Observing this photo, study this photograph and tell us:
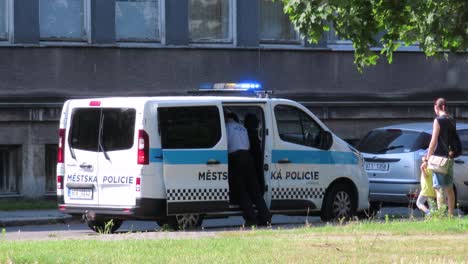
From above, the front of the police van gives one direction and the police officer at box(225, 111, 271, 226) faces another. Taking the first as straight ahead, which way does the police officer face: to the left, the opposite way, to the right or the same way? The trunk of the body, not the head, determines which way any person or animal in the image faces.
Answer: to the left

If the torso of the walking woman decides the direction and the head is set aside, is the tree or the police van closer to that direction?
the police van

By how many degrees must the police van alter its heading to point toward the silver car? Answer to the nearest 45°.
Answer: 0° — it already faces it

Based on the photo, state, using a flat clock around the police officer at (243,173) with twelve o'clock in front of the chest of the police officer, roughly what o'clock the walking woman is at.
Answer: The walking woman is roughly at 4 o'clock from the police officer.

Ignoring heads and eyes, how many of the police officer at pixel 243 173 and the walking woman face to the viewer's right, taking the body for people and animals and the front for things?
0

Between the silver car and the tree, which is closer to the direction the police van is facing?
the silver car

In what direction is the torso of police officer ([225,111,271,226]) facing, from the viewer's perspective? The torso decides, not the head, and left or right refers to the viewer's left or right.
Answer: facing away from the viewer and to the left of the viewer

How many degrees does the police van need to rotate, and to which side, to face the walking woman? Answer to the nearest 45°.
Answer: approximately 45° to its right

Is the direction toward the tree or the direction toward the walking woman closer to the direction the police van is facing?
the walking woman

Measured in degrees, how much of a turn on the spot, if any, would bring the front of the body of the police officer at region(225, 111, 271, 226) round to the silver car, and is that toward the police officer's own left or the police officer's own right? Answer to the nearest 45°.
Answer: approximately 90° to the police officer's own right
